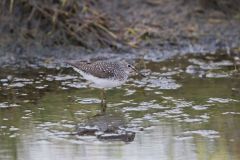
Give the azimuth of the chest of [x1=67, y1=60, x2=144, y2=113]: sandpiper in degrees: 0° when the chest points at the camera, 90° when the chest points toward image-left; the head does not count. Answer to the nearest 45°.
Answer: approximately 270°
